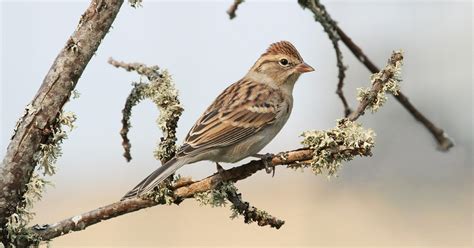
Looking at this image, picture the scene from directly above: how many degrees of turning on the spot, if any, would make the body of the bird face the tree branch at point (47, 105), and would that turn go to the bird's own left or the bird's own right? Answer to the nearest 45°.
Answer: approximately 135° to the bird's own right

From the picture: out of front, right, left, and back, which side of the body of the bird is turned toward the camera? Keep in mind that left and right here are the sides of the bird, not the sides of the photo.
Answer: right
